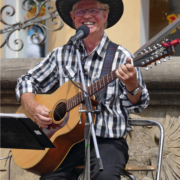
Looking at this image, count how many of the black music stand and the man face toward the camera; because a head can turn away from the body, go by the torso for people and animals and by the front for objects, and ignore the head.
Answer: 1

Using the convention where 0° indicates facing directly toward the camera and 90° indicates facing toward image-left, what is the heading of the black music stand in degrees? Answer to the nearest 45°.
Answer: approximately 180°

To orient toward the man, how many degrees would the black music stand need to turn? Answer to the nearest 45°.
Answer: approximately 45° to its right

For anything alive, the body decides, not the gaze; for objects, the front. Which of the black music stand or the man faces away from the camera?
the black music stand

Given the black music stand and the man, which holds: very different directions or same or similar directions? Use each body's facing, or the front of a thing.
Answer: very different directions
